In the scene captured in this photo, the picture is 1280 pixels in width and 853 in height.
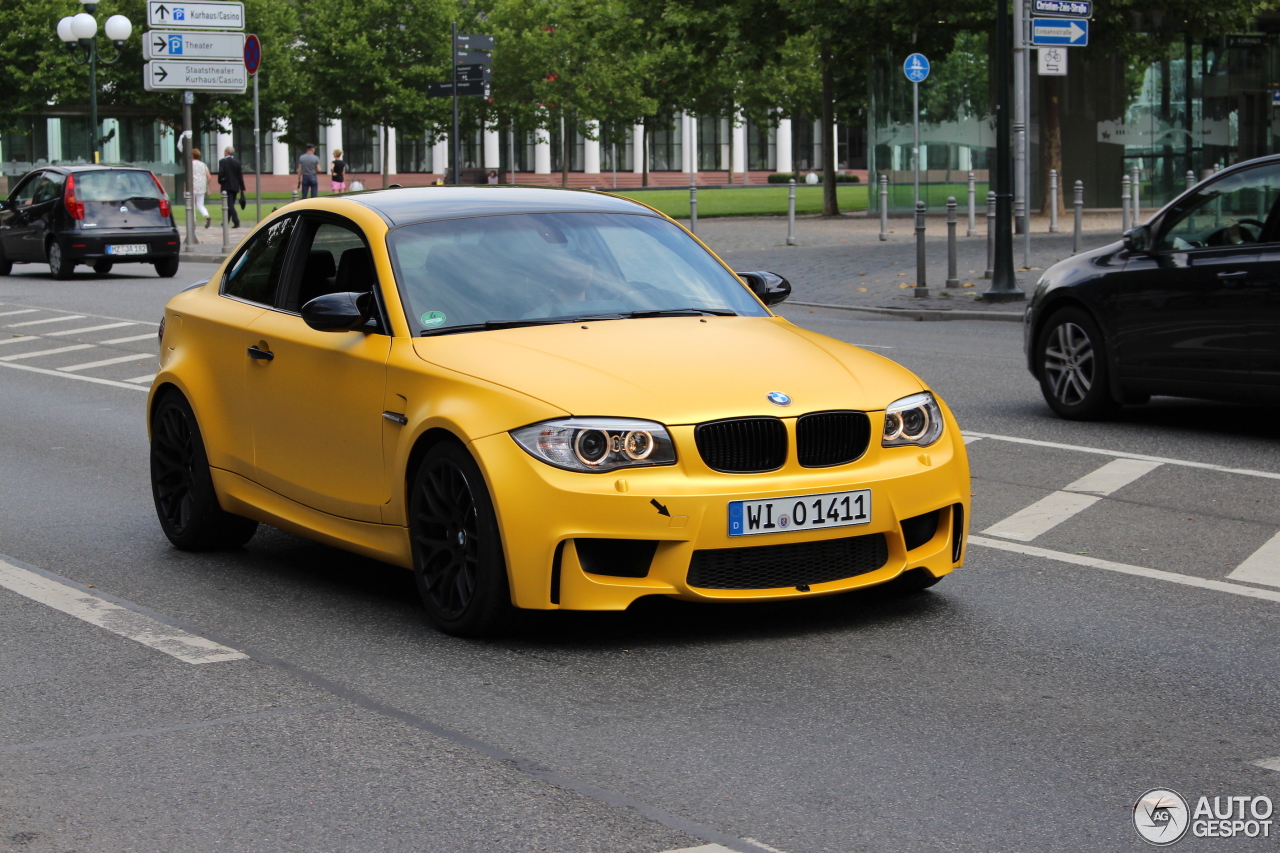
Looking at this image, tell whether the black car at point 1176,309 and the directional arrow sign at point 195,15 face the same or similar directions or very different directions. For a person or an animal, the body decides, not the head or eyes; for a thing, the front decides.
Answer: very different directions

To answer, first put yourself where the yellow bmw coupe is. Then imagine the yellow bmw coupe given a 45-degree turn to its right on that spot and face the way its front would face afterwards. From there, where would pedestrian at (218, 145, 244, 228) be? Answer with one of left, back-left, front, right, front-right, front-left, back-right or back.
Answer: back

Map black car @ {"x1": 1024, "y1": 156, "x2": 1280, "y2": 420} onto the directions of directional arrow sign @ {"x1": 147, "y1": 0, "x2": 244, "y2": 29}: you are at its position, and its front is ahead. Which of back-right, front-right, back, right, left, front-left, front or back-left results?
front

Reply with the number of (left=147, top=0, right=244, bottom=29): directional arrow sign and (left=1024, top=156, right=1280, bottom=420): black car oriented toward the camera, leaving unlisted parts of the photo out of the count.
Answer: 1

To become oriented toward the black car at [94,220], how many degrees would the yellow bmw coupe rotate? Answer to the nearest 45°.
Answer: approximately 135° to its left

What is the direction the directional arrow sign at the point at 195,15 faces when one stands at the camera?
facing the viewer

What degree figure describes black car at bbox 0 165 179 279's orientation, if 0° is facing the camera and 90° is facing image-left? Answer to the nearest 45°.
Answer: approximately 135°

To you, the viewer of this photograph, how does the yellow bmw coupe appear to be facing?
facing the viewer and to the right of the viewer

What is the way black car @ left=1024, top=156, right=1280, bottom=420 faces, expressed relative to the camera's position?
facing away from the viewer and to the left of the viewer

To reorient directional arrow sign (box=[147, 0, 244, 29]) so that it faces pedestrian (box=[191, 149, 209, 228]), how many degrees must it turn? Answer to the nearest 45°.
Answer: approximately 180°

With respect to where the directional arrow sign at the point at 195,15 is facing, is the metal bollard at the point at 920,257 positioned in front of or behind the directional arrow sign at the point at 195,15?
in front

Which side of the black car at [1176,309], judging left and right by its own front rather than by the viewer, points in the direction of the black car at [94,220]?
front
